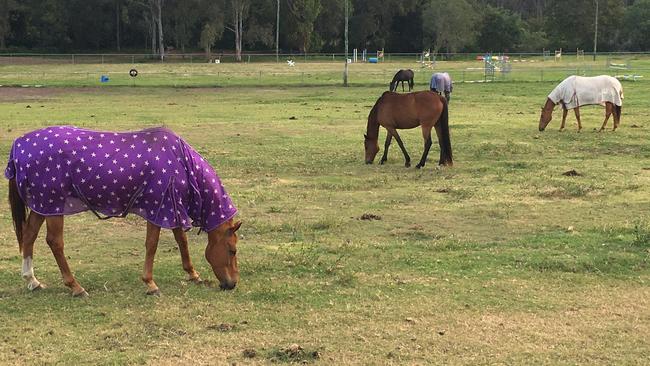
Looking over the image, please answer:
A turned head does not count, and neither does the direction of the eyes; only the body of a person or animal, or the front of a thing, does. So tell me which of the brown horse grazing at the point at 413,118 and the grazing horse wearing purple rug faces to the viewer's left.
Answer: the brown horse grazing

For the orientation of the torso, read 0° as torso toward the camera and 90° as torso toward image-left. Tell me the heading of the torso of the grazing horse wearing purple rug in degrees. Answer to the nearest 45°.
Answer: approximately 270°

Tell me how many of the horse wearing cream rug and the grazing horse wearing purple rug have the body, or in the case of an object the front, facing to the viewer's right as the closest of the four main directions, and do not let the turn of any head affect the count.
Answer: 1

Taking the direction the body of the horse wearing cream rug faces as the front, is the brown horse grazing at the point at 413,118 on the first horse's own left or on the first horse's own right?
on the first horse's own left

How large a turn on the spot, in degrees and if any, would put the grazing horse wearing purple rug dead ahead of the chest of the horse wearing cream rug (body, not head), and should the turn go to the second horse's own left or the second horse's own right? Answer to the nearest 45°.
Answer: approximately 90° to the second horse's own left

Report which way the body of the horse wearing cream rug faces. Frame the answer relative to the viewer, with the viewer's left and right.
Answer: facing to the left of the viewer

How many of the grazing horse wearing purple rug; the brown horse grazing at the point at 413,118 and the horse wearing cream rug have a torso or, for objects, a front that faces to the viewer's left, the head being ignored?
2

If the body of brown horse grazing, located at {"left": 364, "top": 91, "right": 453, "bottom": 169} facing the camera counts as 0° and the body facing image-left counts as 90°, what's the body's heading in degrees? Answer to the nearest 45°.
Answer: approximately 90°

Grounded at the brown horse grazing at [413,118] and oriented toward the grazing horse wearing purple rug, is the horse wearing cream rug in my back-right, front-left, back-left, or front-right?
back-left

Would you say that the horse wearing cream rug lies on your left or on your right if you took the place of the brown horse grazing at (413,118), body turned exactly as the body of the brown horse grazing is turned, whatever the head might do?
on your right
